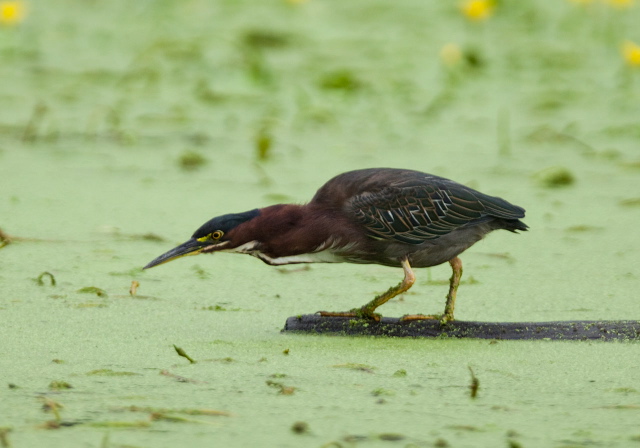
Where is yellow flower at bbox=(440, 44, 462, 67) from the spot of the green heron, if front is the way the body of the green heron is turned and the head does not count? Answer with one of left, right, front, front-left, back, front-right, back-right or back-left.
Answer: right

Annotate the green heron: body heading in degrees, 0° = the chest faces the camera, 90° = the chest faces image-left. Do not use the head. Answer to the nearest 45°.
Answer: approximately 90°

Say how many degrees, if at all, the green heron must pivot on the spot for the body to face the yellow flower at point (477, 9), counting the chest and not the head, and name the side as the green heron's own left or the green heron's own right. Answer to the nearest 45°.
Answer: approximately 90° to the green heron's own right
